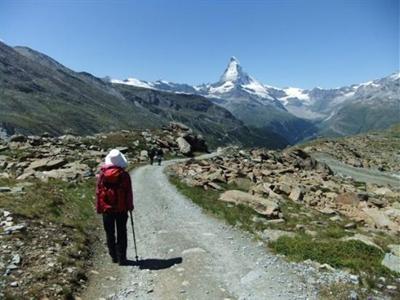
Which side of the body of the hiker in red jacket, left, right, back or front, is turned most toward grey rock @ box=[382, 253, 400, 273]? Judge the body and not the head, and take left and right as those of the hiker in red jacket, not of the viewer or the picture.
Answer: right

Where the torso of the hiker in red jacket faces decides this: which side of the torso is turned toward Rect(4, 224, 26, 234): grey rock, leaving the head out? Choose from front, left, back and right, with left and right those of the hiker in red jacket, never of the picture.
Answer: left

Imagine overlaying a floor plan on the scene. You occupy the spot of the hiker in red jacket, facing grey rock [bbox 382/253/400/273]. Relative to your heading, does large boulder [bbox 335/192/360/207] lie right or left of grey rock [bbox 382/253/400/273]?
left

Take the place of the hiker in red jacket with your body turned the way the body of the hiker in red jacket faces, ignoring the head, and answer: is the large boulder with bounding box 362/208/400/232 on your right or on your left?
on your right

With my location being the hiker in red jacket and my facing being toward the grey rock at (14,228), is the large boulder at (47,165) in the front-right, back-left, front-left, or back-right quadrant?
front-right

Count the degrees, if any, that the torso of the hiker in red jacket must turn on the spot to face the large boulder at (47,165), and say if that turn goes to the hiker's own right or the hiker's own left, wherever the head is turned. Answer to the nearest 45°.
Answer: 0° — they already face it

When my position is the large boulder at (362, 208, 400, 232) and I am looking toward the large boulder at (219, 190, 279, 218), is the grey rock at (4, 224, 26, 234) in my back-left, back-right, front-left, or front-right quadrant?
front-left

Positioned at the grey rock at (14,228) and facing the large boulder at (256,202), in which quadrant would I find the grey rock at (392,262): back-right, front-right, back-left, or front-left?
front-right

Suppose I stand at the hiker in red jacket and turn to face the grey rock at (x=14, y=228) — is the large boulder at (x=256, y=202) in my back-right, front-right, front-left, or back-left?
back-right

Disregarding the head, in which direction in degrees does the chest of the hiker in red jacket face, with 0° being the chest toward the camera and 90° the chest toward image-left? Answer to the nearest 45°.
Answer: approximately 180°

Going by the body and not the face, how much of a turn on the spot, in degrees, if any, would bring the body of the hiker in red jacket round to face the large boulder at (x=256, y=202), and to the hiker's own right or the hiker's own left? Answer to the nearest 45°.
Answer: approximately 45° to the hiker's own right

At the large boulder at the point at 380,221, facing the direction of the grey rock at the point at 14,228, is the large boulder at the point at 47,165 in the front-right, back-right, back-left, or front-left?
front-right
